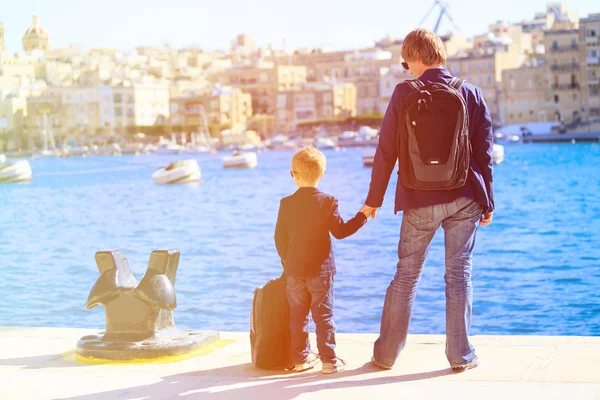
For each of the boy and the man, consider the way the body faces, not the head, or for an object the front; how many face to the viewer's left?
0

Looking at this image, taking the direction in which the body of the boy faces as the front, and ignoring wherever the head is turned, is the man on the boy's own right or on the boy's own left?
on the boy's own right

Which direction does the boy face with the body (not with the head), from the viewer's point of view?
away from the camera

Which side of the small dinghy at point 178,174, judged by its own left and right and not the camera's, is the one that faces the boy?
right

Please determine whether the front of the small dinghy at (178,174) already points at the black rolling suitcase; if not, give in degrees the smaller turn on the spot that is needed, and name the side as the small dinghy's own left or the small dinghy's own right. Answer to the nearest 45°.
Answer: approximately 90° to the small dinghy's own right

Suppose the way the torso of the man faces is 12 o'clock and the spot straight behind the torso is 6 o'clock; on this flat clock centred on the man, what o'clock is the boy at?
The boy is roughly at 9 o'clock from the man.

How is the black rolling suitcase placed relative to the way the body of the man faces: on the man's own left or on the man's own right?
on the man's own left

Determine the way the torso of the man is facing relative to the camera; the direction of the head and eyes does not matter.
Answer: away from the camera

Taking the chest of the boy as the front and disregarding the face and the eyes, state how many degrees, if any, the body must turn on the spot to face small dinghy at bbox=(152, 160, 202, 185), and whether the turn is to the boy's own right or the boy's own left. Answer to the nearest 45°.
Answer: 0° — they already face it

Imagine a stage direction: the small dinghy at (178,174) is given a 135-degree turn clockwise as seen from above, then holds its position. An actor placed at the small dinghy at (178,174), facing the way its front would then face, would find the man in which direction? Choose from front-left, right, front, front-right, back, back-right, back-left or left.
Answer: front-left
